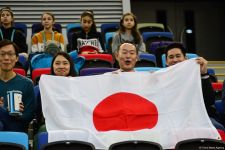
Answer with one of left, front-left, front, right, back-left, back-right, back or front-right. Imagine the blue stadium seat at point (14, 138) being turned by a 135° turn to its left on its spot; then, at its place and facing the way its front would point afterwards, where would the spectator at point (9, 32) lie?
front-left

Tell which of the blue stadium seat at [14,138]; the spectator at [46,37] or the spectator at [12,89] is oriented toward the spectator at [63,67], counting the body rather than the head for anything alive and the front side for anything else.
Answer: the spectator at [46,37]

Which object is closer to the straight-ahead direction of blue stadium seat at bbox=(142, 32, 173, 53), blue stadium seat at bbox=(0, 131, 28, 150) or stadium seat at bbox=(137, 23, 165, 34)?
the blue stadium seat

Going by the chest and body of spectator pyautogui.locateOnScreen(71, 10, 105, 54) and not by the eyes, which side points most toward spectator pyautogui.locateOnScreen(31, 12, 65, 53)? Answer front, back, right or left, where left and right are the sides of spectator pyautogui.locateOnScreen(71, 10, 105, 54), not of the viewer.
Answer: right

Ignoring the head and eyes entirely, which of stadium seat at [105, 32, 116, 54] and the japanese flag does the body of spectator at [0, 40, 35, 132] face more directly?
the japanese flag

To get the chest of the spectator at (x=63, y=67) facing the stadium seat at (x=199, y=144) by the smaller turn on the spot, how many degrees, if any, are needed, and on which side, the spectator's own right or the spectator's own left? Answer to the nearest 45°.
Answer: approximately 45° to the spectator's own left
